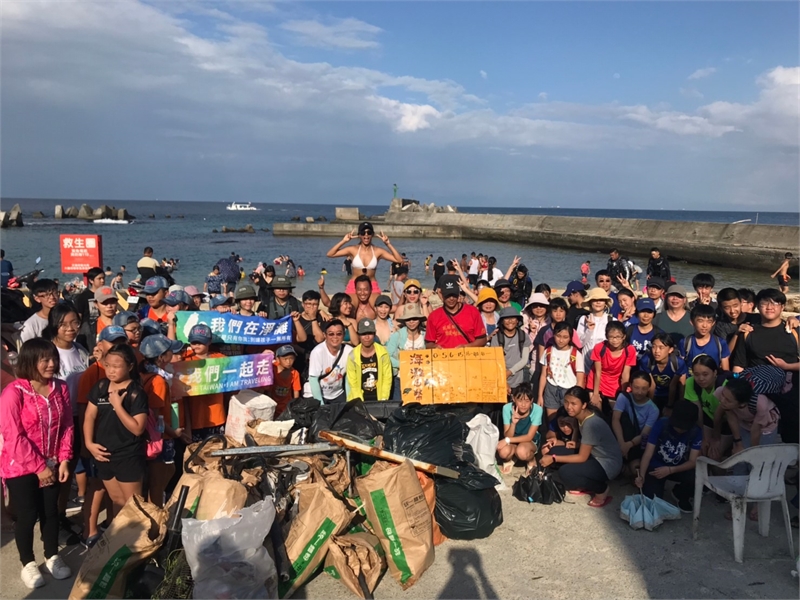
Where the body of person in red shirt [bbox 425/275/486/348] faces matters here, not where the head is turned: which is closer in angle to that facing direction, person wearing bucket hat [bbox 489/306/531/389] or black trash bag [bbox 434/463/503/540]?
the black trash bag

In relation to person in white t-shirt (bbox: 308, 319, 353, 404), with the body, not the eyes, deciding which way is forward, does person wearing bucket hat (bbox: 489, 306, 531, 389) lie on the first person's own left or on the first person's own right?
on the first person's own left

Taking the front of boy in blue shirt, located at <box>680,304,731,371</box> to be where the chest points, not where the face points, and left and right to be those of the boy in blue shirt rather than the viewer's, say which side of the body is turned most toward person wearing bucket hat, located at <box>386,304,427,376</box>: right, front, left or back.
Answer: right

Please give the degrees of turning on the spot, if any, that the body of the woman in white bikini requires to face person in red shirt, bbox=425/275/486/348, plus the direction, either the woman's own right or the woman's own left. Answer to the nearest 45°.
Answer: approximately 45° to the woman's own left

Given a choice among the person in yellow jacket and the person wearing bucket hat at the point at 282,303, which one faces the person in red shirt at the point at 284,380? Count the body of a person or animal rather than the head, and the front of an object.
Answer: the person wearing bucket hat

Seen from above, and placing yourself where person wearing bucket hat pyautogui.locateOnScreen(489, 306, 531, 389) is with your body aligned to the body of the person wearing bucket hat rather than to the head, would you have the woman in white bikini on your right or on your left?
on your right

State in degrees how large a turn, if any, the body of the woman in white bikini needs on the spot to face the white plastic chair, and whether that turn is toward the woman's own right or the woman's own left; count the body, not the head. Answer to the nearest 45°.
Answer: approximately 45° to the woman's own left
